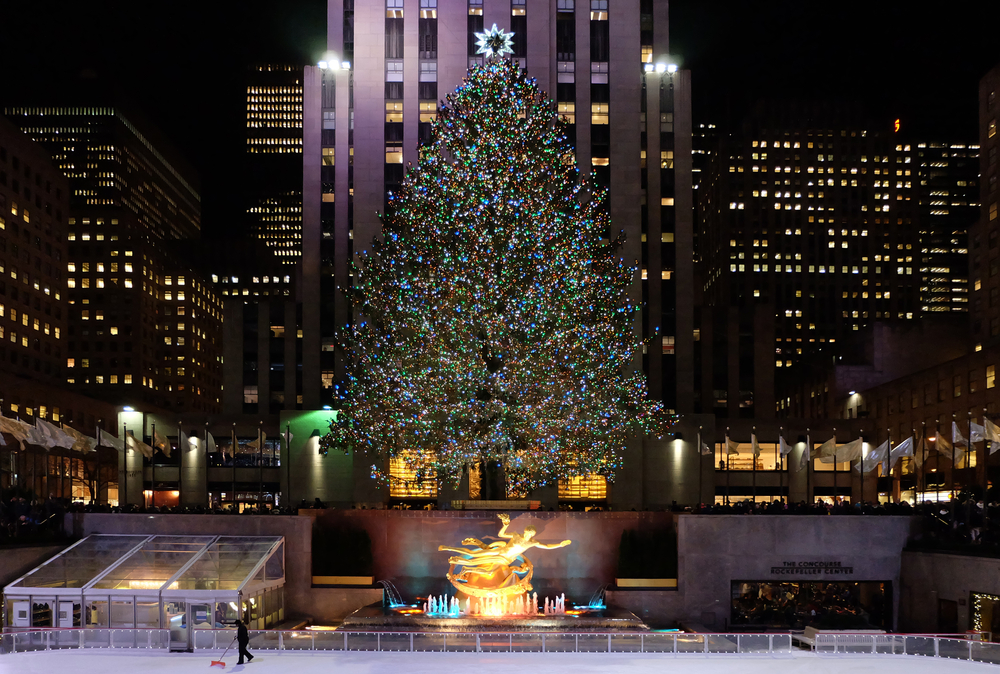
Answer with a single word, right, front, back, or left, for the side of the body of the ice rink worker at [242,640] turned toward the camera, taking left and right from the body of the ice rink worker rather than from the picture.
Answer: left

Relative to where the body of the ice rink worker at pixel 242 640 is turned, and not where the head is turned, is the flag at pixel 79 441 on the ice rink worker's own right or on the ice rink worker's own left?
on the ice rink worker's own right

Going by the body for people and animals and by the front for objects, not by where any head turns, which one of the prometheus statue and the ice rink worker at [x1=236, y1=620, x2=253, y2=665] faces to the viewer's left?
the ice rink worker

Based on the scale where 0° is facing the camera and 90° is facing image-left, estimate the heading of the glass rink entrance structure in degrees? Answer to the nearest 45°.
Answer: approximately 0°

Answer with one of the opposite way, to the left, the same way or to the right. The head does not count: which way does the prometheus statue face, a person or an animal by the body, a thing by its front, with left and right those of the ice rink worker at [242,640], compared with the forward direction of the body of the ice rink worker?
to the left

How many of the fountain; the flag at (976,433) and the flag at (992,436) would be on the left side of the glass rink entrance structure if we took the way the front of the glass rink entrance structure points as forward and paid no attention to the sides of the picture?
3
